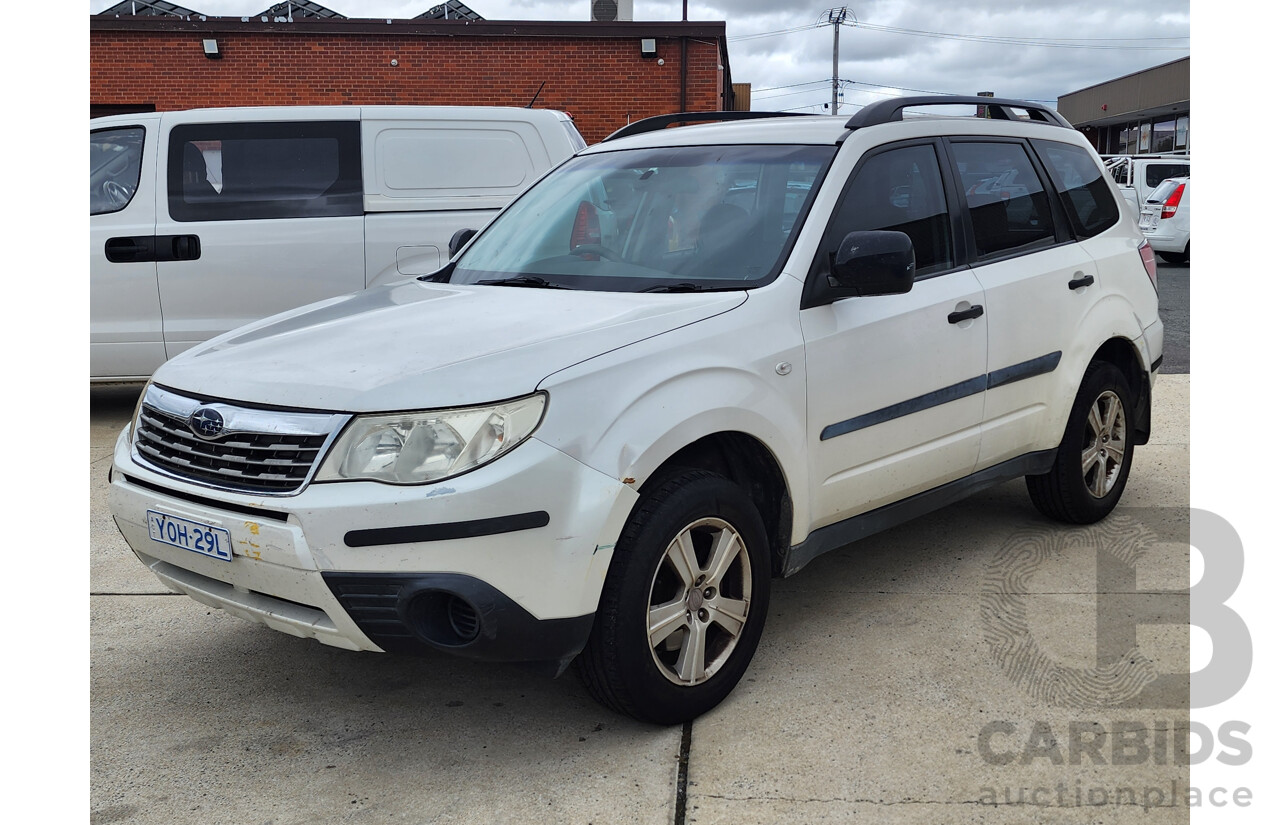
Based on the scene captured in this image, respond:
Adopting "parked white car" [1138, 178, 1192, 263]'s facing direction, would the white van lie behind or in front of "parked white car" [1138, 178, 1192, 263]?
behind

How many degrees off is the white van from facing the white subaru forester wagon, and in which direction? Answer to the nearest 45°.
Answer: approximately 90° to its left

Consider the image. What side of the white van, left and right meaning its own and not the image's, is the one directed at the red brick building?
right

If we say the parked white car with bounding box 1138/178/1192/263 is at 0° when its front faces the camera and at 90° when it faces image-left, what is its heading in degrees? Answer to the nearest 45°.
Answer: approximately 225°

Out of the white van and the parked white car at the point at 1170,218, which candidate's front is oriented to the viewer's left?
the white van

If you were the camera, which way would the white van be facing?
facing to the left of the viewer

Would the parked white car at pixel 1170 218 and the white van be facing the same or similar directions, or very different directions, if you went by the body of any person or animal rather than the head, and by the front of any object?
very different directions

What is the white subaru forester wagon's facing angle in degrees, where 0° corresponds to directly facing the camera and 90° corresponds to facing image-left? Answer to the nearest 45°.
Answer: approximately 45°

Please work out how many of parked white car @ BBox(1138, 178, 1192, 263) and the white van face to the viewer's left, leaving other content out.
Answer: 1
